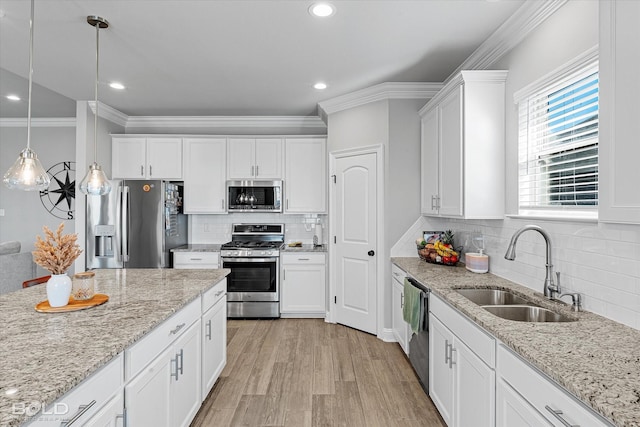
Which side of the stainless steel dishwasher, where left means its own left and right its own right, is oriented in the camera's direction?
left

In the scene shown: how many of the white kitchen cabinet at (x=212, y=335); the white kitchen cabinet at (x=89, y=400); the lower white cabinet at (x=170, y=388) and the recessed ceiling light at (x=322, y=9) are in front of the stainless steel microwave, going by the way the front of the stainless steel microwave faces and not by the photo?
4

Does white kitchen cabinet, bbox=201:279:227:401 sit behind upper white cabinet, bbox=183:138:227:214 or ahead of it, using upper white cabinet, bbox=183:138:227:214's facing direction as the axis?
ahead

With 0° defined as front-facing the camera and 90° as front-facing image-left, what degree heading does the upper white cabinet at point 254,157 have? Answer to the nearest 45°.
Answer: approximately 0°

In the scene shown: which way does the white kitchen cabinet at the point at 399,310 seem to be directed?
to the viewer's left

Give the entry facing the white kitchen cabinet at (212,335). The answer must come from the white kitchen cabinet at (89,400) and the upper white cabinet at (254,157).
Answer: the upper white cabinet

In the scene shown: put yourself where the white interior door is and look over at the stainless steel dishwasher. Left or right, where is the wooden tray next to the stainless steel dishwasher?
right

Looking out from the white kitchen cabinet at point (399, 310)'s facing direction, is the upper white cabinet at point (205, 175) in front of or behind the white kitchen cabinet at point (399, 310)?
in front

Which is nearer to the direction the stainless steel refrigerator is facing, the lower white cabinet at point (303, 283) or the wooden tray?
the wooden tray
